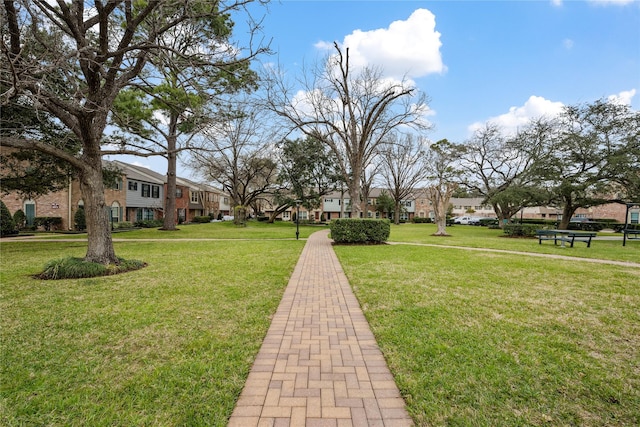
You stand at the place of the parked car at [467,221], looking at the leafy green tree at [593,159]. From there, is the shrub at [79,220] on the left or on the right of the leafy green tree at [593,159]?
right

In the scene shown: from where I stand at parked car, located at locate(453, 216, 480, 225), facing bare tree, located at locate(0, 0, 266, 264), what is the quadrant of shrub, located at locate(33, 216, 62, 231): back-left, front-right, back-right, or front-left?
front-right

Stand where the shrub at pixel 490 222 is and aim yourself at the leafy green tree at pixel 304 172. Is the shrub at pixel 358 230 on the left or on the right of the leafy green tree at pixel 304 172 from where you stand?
left

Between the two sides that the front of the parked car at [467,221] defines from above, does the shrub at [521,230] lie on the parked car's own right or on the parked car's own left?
on the parked car's own left

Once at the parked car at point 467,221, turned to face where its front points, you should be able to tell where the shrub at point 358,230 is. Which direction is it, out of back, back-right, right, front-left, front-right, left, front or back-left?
left

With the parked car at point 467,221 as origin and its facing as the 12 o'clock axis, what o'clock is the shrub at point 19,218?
The shrub is roughly at 10 o'clock from the parked car.

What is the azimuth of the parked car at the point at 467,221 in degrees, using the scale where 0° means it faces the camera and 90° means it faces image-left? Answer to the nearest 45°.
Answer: approximately 90°

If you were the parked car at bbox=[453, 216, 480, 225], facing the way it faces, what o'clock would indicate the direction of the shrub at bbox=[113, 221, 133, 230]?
The shrub is roughly at 10 o'clock from the parked car.

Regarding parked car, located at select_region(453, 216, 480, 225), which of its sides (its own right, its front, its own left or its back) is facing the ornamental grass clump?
left

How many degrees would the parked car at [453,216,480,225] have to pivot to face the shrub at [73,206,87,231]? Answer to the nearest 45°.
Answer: approximately 45° to its left
